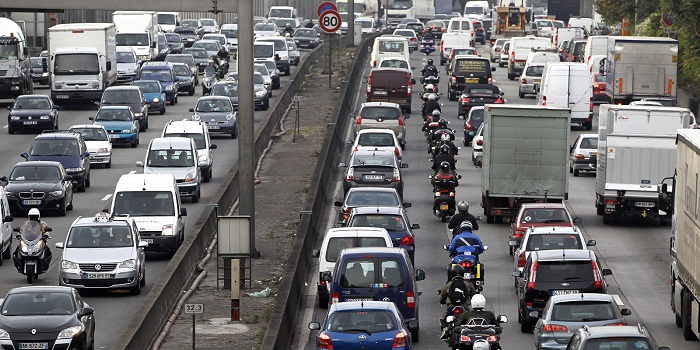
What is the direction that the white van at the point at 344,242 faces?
away from the camera

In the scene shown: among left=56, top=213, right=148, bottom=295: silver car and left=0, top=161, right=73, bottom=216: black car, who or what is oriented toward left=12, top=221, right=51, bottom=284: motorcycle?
the black car

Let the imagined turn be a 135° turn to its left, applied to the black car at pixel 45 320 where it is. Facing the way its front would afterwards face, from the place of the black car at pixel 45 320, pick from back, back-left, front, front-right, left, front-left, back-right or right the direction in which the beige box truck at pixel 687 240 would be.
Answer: front-right

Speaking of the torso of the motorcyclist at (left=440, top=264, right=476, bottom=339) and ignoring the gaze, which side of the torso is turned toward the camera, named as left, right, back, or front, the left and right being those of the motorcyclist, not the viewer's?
back

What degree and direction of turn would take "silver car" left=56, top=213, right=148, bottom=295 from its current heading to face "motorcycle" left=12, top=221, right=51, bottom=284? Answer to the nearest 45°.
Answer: approximately 135° to its right

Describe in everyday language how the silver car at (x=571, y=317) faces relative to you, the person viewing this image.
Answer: facing away from the viewer

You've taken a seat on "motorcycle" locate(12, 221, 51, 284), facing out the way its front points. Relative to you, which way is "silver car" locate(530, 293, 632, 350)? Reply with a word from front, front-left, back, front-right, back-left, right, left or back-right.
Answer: front-left

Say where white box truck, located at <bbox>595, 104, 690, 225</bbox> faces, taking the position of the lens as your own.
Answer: facing away from the viewer

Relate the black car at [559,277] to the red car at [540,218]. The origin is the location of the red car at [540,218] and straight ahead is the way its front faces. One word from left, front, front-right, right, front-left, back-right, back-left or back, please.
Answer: back

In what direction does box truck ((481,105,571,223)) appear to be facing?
away from the camera

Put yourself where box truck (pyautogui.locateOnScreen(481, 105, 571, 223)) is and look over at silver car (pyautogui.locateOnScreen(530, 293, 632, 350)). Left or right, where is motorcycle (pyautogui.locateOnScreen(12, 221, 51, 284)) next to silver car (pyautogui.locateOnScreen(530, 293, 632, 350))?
right

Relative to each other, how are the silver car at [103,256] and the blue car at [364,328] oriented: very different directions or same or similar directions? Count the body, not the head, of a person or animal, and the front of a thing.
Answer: very different directions

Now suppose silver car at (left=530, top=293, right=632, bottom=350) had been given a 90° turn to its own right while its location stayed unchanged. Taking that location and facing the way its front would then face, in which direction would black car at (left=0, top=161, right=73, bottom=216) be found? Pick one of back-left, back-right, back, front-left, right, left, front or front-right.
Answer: back-left

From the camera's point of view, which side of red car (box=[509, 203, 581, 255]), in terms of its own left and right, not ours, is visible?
back

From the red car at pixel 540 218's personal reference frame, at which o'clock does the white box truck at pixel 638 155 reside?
The white box truck is roughly at 1 o'clock from the red car.

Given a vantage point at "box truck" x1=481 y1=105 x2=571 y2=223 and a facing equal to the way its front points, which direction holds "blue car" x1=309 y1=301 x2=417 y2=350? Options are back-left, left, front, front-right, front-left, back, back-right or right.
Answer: back
